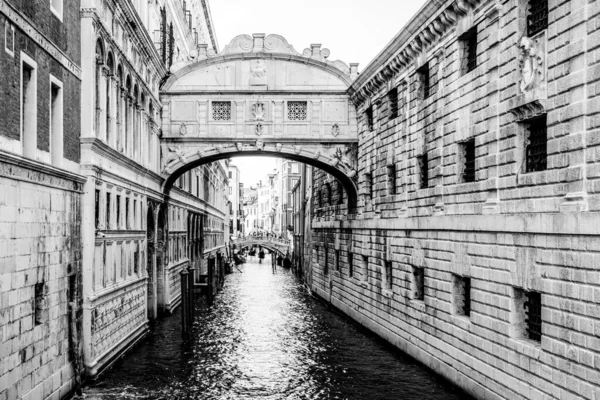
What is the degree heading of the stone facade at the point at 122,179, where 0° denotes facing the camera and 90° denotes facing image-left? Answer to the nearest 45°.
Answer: approximately 270°

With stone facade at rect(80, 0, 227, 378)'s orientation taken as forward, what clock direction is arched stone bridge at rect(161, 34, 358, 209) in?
The arched stone bridge is roughly at 10 o'clock from the stone facade.

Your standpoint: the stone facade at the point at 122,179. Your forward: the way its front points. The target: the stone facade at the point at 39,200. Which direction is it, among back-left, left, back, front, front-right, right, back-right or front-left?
right

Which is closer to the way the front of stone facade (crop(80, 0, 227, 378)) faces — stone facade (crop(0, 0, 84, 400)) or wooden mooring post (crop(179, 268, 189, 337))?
the wooden mooring post
